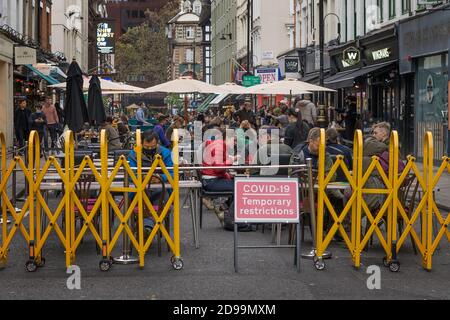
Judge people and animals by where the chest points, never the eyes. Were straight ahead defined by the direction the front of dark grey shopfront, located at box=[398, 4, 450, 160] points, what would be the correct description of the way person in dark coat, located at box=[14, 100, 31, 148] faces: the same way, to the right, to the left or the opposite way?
to the left

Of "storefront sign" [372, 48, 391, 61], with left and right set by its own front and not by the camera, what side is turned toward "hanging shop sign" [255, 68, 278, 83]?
right

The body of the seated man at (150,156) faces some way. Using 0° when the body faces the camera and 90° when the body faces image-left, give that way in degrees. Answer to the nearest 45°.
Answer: approximately 0°

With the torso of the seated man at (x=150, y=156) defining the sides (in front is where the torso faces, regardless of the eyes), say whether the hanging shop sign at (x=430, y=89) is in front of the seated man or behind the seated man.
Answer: behind

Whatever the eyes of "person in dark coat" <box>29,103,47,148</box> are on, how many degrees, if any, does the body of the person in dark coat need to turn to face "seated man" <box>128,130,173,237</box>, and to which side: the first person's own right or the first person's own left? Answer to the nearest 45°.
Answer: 0° — they already face them

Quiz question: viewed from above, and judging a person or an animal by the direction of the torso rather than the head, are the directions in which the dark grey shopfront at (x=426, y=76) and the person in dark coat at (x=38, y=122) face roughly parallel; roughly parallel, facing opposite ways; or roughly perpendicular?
roughly perpendicular
